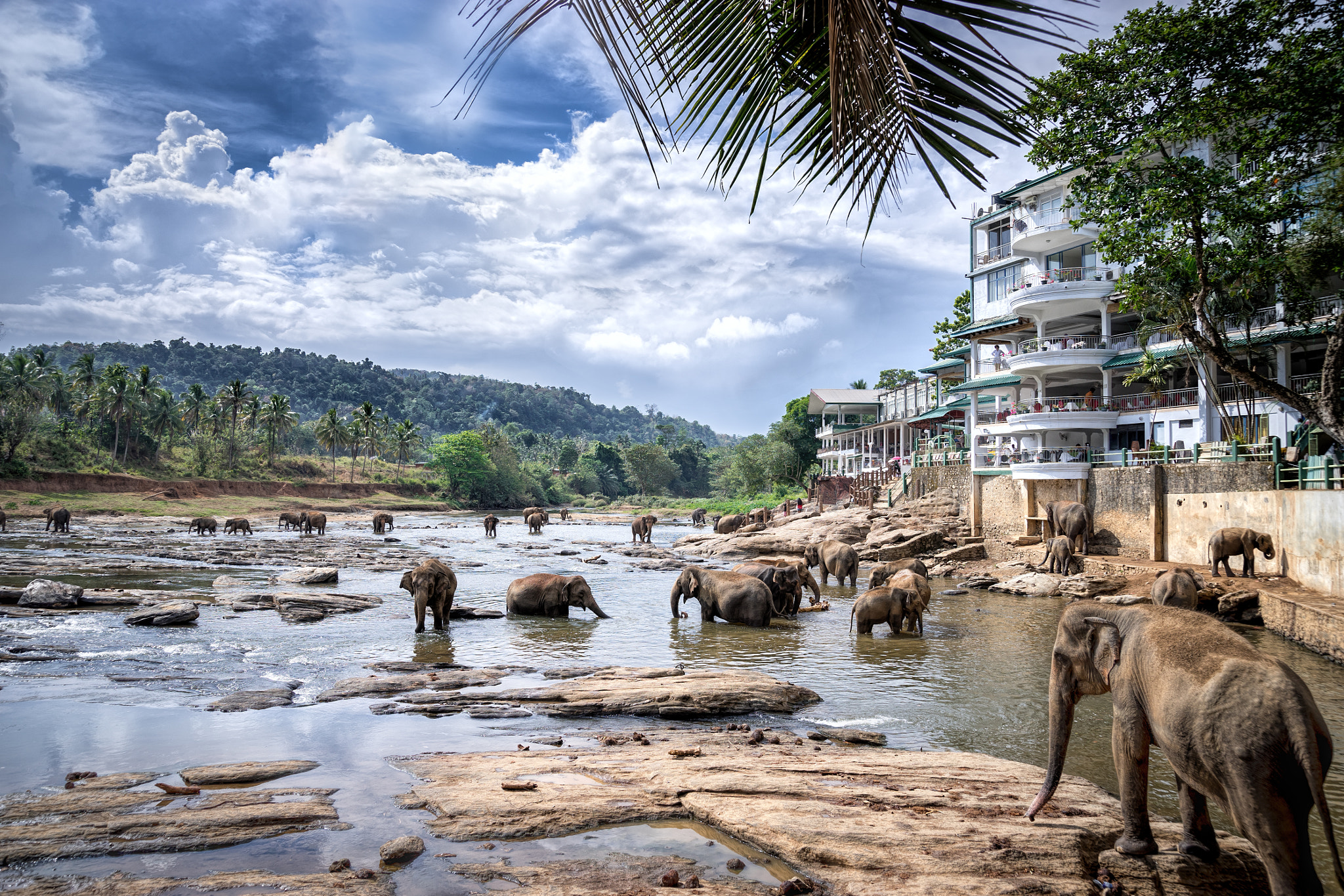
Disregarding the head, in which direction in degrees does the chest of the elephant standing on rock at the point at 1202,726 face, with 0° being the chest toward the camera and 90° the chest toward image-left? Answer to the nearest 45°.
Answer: approximately 135°

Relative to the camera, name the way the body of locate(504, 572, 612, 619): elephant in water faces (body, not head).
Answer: to the viewer's right

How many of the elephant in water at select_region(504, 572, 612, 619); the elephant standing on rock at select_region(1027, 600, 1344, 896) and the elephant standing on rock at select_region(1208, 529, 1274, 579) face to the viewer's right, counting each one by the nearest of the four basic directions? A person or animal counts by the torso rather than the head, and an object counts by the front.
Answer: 2

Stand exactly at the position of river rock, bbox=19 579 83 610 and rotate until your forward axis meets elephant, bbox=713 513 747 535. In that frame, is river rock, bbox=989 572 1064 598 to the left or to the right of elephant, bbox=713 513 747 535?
right

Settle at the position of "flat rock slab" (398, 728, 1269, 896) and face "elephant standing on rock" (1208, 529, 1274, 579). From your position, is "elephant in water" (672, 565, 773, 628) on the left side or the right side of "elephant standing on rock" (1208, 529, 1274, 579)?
left

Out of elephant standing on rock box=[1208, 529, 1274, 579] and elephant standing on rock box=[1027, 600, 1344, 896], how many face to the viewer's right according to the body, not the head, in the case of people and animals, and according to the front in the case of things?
1

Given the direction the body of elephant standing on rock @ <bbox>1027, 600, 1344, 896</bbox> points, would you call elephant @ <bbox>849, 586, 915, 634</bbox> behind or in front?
in front

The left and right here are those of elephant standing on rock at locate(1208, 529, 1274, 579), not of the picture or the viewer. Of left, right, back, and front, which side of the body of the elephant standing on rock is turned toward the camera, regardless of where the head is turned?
right

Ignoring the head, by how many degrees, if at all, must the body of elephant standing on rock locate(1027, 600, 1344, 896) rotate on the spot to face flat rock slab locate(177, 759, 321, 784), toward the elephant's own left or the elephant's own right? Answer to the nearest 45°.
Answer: approximately 45° to the elephant's own left

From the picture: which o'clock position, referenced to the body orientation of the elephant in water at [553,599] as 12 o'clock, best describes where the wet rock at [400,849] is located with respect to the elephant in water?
The wet rock is roughly at 3 o'clock from the elephant in water.

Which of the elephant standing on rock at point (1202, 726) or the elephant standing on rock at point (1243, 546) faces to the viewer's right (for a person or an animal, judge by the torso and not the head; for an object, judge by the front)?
the elephant standing on rock at point (1243, 546)

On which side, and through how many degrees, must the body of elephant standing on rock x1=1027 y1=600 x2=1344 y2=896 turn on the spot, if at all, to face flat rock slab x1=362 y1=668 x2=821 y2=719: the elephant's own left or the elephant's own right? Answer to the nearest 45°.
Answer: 0° — it already faces it
